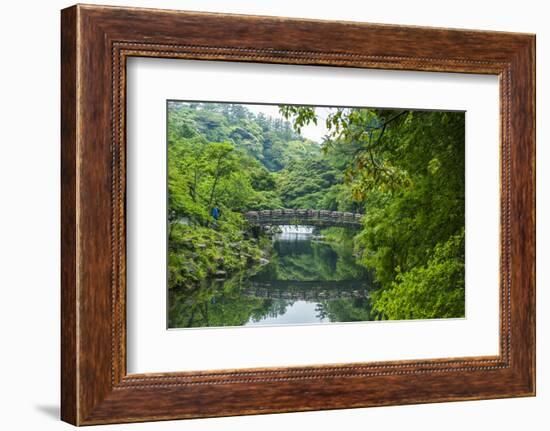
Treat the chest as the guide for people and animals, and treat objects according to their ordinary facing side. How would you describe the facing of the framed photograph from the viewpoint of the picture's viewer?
facing the viewer and to the right of the viewer
